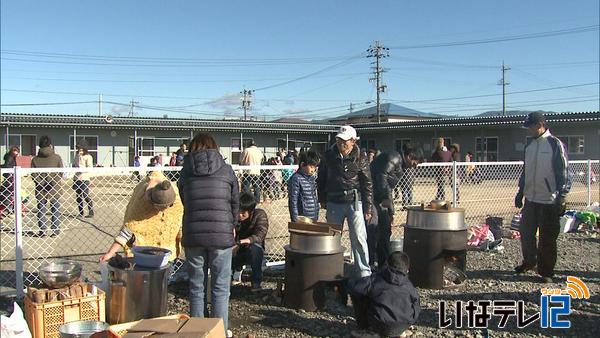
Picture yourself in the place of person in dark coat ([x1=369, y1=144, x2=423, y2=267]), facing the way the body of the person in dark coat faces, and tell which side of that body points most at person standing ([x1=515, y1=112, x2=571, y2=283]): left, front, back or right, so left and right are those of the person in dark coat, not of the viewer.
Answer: front

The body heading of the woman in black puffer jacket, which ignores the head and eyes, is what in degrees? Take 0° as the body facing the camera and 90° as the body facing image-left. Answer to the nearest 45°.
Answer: approximately 180°

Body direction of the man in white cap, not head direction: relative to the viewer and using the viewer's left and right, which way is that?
facing the viewer

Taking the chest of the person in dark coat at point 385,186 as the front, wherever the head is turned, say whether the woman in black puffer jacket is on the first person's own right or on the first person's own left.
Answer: on the first person's own right

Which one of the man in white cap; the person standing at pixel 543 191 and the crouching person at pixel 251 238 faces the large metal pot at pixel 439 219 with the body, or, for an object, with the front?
the person standing

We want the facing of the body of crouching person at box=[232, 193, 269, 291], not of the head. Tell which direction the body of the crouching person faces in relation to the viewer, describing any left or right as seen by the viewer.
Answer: facing the viewer and to the left of the viewer

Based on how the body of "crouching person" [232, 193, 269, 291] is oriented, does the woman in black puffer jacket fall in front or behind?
in front

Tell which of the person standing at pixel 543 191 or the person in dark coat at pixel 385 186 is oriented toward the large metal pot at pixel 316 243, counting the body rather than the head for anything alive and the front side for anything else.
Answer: the person standing

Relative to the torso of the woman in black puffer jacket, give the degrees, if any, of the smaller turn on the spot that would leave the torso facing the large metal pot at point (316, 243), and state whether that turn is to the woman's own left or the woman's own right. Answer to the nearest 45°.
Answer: approximately 45° to the woman's own right

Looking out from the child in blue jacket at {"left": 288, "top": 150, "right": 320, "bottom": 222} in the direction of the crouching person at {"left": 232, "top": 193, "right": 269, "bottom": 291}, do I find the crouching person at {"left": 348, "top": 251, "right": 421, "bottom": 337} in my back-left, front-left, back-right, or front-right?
front-left

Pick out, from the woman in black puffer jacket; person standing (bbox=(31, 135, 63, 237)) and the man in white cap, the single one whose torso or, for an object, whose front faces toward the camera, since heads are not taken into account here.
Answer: the man in white cap

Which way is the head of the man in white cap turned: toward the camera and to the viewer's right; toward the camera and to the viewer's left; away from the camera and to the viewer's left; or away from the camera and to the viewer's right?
toward the camera and to the viewer's left

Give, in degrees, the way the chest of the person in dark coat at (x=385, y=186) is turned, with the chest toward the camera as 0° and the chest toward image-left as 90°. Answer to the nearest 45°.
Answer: approximately 270°
